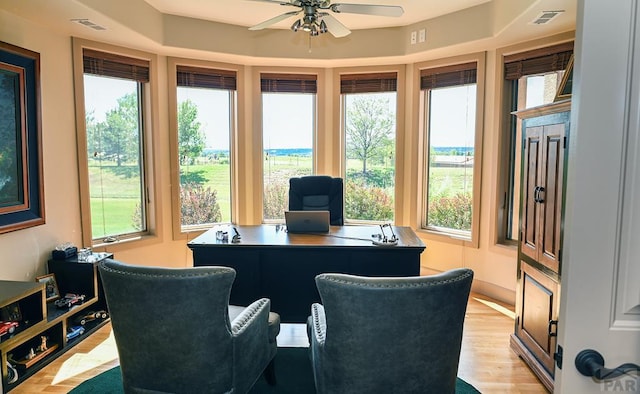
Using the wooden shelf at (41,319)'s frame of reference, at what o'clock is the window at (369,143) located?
The window is roughly at 10 o'clock from the wooden shelf.

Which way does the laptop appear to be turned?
away from the camera

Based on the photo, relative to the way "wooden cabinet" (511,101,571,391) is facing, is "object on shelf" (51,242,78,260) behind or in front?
in front

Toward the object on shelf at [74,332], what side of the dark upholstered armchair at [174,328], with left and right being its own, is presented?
left

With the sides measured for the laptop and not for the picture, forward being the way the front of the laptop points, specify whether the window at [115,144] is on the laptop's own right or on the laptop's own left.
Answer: on the laptop's own left

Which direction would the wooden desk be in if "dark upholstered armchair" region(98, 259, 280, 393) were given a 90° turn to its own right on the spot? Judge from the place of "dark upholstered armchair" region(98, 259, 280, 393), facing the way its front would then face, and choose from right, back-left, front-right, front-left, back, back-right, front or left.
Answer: left

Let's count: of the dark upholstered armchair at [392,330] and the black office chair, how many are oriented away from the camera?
1

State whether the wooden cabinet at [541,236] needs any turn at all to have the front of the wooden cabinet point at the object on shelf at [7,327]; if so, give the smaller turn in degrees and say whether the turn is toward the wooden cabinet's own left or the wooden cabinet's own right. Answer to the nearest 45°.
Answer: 0° — it already faces it

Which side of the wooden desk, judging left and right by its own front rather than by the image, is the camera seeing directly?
back

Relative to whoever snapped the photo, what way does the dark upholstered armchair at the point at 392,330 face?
facing away from the viewer

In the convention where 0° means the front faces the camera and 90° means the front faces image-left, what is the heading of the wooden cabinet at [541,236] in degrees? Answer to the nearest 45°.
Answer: approximately 45°

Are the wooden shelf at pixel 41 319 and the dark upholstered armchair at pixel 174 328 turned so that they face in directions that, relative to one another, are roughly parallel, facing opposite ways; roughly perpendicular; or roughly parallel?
roughly perpendicular

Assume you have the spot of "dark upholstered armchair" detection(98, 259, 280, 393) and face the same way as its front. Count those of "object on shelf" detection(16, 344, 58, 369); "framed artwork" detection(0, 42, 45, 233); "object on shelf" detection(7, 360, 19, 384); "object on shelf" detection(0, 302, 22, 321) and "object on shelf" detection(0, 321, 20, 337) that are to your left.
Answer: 5

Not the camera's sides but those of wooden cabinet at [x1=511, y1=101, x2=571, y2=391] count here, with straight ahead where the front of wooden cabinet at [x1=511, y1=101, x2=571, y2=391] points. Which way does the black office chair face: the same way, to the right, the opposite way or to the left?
to the left

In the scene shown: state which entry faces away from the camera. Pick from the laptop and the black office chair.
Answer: the laptop

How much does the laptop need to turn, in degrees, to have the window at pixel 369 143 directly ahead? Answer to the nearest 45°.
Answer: approximately 45° to its right

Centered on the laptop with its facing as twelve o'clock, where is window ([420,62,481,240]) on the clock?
The window is roughly at 2 o'clock from the laptop.

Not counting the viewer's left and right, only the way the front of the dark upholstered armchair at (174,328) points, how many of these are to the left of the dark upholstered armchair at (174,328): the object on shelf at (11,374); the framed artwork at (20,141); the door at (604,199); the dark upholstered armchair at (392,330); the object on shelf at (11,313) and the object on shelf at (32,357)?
4

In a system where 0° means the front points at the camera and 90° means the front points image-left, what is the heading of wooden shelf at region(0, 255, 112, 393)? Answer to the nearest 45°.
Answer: approximately 315°

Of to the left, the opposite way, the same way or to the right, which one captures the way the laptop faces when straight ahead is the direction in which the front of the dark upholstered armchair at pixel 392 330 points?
the same way

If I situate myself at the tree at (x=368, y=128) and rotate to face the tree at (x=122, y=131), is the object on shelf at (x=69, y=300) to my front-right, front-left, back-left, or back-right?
front-left

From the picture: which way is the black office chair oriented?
toward the camera

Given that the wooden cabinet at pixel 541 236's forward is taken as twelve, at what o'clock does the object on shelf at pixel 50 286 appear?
The object on shelf is roughly at 1 o'clock from the wooden cabinet.

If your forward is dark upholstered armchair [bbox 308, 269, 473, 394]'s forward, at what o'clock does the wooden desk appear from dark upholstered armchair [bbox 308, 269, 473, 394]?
The wooden desk is roughly at 11 o'clock from the dark upholstered armchair.
